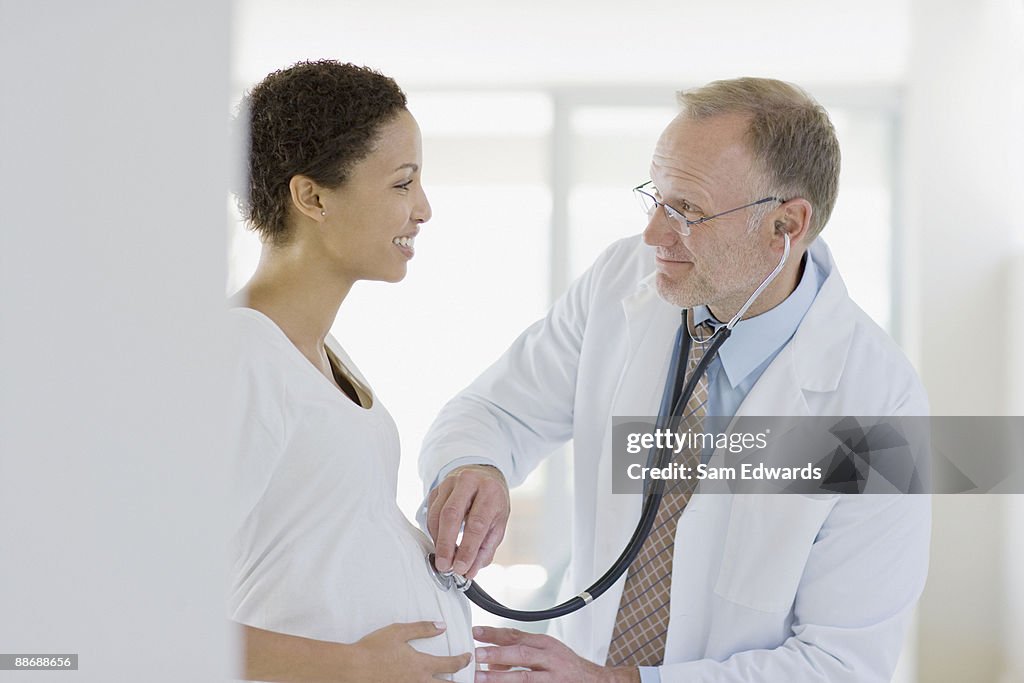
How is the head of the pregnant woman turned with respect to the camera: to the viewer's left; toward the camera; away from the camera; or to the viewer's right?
to the viewer's right

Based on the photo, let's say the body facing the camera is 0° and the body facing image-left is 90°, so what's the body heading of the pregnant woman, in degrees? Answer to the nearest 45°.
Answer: approximately 270°

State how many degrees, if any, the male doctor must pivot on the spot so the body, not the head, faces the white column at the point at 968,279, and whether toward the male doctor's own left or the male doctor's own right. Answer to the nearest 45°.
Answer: approximately 180°

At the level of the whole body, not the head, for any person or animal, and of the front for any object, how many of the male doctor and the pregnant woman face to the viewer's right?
1

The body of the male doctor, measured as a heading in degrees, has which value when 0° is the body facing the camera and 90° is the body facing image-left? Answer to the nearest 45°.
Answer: approximately 45°

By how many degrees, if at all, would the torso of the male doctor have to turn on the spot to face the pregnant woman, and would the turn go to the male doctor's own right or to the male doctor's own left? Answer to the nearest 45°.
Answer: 0° — they already face them
